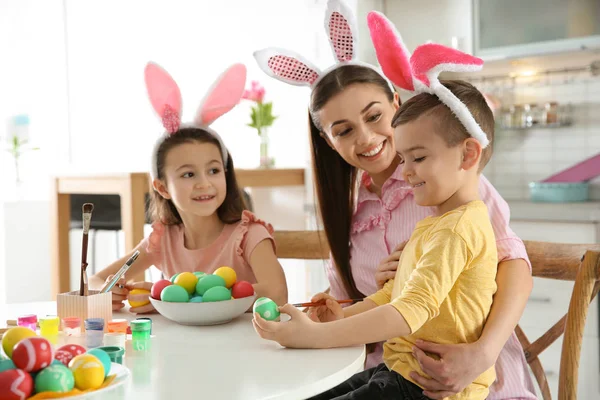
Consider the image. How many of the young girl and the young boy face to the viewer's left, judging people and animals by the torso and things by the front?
1

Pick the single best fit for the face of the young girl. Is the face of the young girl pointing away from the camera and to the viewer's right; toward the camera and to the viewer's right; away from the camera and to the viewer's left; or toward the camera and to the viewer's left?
toward the camera and to the viewer's right

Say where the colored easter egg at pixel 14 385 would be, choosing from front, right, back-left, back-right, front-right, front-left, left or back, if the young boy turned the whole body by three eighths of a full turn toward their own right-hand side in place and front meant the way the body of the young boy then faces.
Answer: back

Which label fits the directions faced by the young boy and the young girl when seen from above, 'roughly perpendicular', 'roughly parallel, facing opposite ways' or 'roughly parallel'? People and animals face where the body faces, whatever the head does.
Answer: roughly perpendicular

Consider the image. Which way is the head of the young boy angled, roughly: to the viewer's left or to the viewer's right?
to the viewer's left

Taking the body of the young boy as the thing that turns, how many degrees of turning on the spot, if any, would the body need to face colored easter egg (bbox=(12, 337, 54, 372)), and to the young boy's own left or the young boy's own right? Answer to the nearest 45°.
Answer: approximately 45° to the young boy's own left

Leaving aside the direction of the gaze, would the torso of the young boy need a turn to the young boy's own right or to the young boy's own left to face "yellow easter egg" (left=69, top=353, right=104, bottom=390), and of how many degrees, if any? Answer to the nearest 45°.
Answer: approximately 45° to the young boy's own left

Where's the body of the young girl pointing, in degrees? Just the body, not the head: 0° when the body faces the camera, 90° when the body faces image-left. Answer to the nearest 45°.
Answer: approximately 0°

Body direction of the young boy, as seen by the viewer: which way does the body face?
to the viewer's left

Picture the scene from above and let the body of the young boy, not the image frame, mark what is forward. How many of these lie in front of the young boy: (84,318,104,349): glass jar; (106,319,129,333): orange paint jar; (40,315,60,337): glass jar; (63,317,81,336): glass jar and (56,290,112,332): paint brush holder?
5

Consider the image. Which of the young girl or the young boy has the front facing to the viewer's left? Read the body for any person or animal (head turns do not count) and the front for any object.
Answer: the young boy

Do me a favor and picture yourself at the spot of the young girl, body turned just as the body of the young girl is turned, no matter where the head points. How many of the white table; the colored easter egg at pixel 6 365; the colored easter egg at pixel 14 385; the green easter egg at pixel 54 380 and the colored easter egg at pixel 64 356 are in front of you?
5

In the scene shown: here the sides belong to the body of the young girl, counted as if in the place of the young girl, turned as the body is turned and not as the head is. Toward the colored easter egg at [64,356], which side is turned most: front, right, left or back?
front
